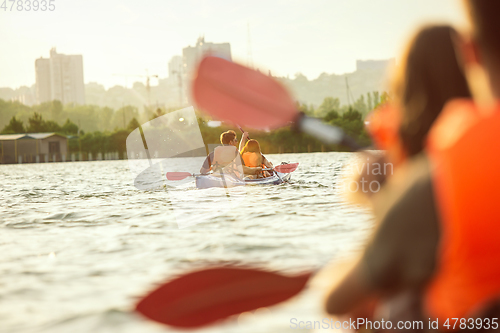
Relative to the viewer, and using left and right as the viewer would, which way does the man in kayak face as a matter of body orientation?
facing away from the viewer and to the right of the viewer

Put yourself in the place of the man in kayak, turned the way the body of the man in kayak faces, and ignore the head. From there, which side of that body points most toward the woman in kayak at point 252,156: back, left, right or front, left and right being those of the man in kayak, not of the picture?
front

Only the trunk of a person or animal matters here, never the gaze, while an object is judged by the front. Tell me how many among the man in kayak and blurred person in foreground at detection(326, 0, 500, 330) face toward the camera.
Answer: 0

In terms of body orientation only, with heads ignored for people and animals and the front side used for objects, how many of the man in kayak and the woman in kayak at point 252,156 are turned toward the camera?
0

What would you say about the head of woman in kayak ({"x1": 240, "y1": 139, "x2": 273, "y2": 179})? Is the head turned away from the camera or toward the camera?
away from the camera

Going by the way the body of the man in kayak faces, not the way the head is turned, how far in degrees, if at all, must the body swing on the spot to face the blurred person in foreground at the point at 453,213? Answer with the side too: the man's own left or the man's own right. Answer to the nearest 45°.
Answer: approximately 135° to the man's own right

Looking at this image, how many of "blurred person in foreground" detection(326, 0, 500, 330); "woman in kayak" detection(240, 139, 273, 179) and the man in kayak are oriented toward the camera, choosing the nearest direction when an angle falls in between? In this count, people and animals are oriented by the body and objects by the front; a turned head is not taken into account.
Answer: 0

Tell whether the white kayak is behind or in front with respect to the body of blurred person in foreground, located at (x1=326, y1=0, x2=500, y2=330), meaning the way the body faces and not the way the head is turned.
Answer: in front

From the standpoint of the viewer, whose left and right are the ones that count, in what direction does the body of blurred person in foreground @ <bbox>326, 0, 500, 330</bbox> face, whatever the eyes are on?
facing away from the viewer and to the left of the viewer

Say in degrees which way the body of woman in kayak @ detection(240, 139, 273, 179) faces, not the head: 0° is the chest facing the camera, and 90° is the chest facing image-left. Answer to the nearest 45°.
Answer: approximately 225°
